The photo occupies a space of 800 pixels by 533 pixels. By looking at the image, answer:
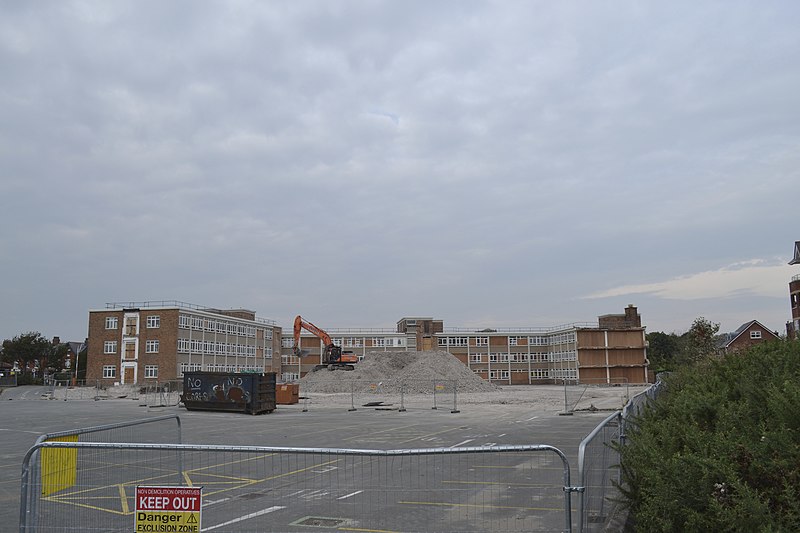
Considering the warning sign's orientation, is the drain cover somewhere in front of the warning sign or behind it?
behind

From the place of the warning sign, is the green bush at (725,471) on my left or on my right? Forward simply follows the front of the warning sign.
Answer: on my left

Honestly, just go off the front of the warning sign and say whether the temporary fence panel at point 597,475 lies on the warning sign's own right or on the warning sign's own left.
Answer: on the warning sign's own left

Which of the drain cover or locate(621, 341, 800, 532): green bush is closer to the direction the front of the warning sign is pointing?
the green bush

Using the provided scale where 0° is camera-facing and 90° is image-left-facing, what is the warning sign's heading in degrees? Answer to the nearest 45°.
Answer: approximately 0°
